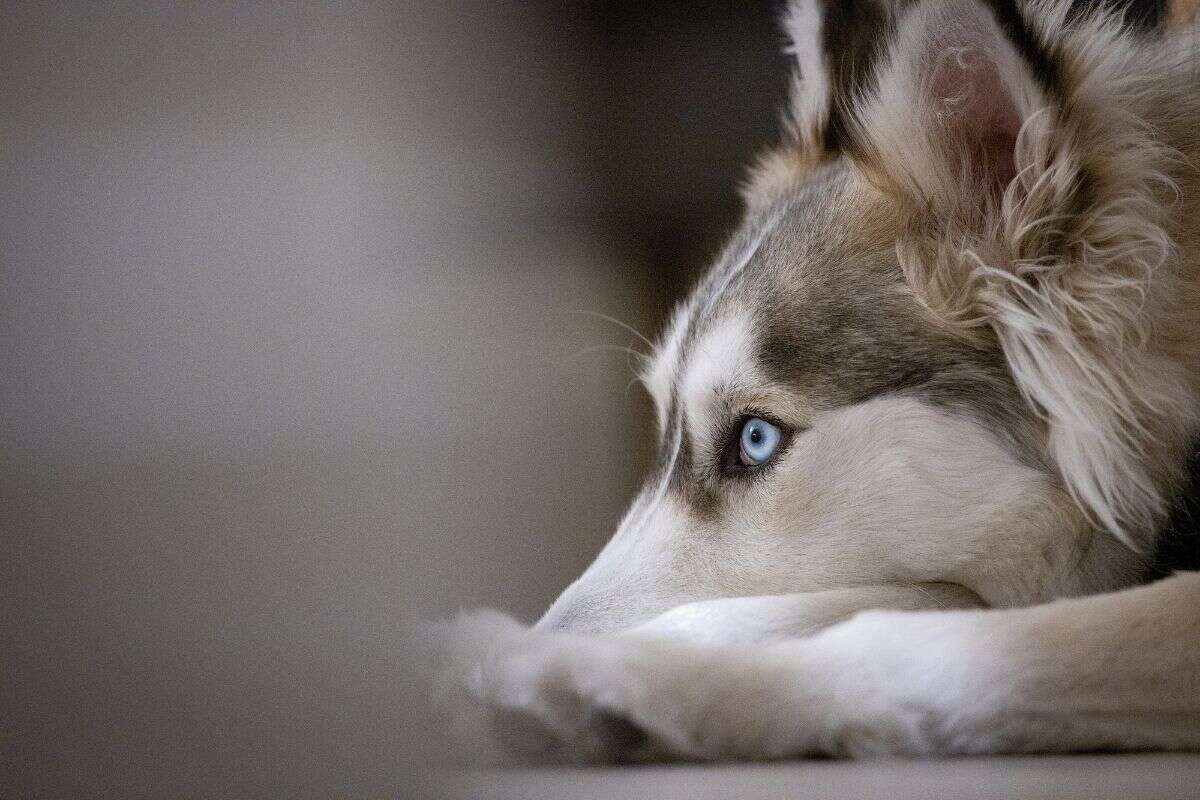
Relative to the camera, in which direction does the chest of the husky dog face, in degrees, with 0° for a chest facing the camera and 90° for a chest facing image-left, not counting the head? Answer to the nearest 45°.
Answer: approximately 90°
